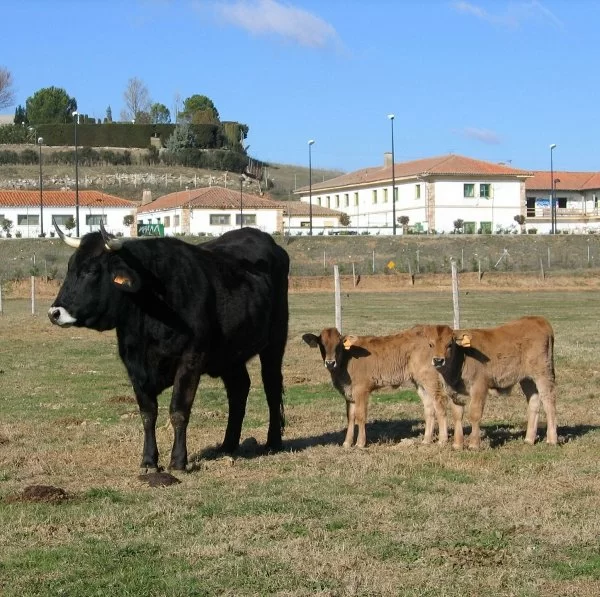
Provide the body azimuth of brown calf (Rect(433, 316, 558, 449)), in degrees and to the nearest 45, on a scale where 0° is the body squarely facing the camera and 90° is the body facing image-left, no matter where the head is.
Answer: approximately 45°

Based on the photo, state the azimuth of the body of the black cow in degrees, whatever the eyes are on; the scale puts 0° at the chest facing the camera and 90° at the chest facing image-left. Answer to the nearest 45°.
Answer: approximately 45°

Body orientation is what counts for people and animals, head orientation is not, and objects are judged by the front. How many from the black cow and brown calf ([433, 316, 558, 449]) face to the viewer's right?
0

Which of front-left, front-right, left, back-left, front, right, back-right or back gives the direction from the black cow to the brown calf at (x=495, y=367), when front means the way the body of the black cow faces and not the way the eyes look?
back-left

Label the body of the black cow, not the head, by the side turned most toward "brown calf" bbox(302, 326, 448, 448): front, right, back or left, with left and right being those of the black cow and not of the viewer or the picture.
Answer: back
